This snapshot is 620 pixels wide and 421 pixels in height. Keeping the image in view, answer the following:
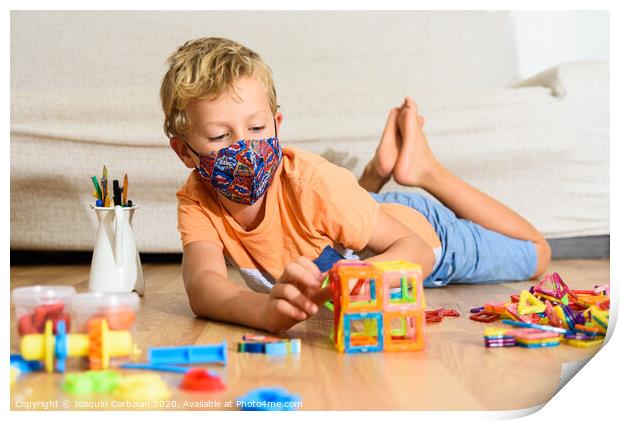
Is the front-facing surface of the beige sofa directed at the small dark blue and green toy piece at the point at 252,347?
yes

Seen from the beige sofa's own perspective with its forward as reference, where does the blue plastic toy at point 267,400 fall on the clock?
The blue plastic toy is roughly at 12 o'clock from the beige sofa.

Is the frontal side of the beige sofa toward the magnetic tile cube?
yes

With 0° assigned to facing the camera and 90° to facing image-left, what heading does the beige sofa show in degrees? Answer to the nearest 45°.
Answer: approximately 0°

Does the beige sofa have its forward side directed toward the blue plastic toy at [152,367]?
yes

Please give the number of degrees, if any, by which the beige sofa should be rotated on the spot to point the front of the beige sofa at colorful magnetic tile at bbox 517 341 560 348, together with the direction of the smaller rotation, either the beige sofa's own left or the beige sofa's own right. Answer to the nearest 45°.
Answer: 0° — it already faces it
